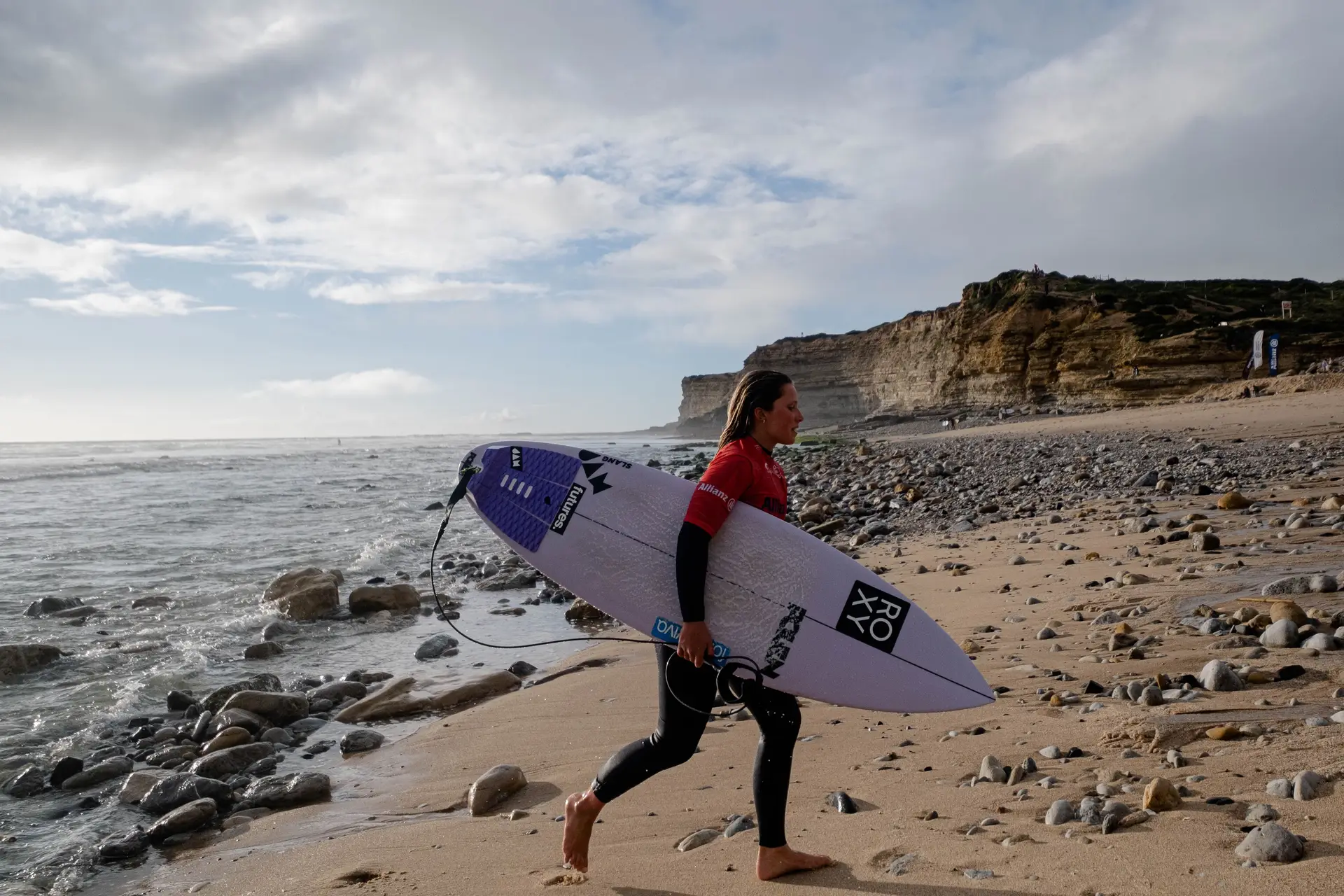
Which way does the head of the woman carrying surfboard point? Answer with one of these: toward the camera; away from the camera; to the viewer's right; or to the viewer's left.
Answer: to the viewer's right

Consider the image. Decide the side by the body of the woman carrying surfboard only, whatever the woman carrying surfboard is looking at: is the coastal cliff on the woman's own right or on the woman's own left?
on the woman's own left

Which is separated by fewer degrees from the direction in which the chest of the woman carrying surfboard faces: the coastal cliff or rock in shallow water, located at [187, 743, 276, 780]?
the coastal cliff

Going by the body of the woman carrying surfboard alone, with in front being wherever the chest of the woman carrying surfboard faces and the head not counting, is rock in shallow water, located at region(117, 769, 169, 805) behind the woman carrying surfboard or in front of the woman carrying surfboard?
behind

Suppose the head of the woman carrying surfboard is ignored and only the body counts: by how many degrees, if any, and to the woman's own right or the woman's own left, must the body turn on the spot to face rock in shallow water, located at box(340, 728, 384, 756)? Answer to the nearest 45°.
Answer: approximately 135° to the woman's own left

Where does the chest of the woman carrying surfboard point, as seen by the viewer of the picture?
to the viewer's right

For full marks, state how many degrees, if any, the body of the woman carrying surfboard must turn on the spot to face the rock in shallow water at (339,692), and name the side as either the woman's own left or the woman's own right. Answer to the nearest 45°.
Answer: approximately 135° to the woman's own left

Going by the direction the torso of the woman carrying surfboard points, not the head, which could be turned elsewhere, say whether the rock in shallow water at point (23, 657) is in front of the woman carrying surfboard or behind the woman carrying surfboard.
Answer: behind

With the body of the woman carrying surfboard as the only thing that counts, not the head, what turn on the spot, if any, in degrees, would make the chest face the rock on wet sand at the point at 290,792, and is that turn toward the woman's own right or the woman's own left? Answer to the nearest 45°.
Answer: approximately 135° to the woman's own left
